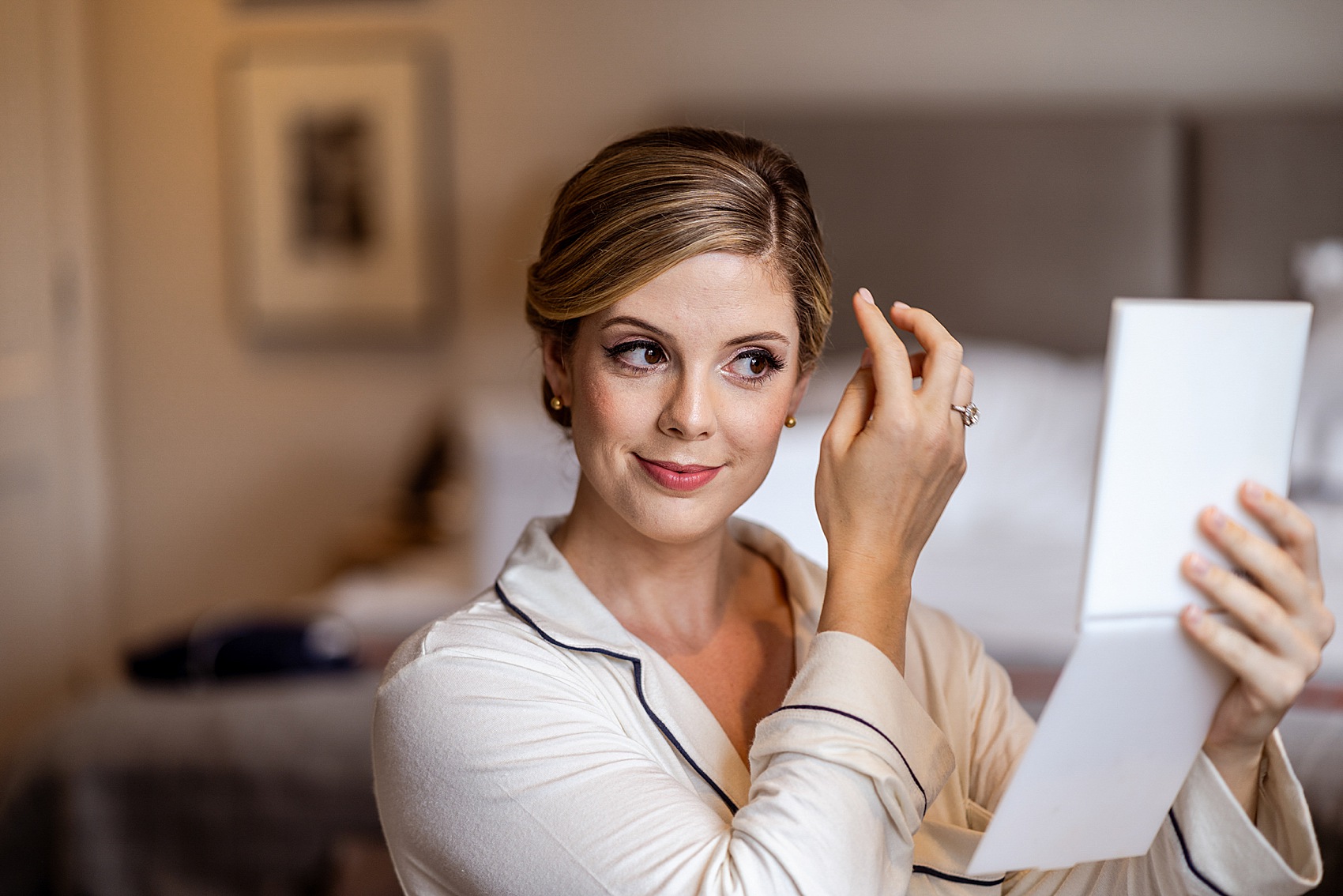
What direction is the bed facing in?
toward the camera

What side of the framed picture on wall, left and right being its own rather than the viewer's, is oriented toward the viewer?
front

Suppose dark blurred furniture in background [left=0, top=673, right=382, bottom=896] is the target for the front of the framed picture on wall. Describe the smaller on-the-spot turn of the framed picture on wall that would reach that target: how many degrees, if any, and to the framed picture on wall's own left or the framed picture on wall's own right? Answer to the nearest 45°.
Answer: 0° — it already faces it

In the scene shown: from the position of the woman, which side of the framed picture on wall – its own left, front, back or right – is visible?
front

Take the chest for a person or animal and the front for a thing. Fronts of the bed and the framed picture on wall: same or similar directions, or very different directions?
same or similar directions

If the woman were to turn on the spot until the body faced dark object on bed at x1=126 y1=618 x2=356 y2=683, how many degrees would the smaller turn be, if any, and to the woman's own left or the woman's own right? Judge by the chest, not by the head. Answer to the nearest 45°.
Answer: approximately 180°

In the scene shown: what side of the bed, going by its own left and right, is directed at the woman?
front

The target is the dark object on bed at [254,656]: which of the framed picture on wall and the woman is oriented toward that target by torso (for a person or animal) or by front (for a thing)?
the framed picture on wall

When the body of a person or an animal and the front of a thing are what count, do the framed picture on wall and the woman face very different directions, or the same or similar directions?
same or similar directions

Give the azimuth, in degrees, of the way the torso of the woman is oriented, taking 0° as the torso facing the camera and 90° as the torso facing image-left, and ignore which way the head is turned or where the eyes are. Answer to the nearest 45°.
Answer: approximately 315°

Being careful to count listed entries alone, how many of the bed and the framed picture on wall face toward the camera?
2

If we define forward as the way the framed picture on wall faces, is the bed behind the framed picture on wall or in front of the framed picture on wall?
in front

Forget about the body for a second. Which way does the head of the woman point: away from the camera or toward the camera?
toward the camera
